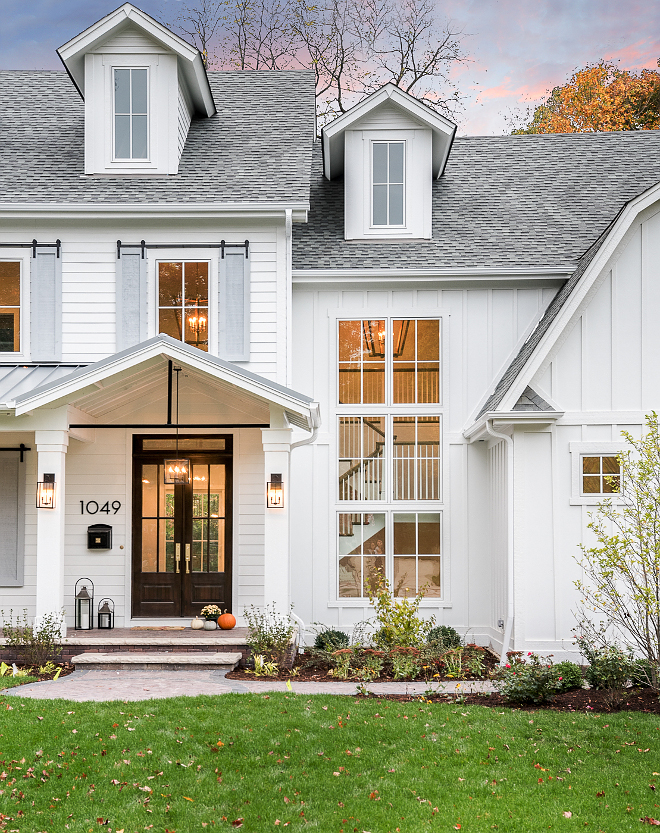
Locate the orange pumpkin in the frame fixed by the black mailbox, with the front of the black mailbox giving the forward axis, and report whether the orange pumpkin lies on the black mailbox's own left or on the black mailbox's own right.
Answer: on the black mailbox's own left

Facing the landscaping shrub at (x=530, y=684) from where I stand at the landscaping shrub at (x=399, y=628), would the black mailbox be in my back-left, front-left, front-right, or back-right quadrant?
back-right

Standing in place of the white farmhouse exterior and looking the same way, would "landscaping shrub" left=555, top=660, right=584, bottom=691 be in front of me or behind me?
in front

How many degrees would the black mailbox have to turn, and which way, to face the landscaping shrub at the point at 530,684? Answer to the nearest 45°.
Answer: approximately 45° to its left

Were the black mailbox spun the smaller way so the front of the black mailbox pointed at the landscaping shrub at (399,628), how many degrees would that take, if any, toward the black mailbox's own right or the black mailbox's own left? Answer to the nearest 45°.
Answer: approximately 45° to the black mailbox's own left

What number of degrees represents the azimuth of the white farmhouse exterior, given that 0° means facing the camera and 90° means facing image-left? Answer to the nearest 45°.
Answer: approximately 0°

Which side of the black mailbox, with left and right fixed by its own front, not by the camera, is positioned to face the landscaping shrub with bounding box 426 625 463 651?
left

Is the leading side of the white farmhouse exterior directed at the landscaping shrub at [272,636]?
yes
